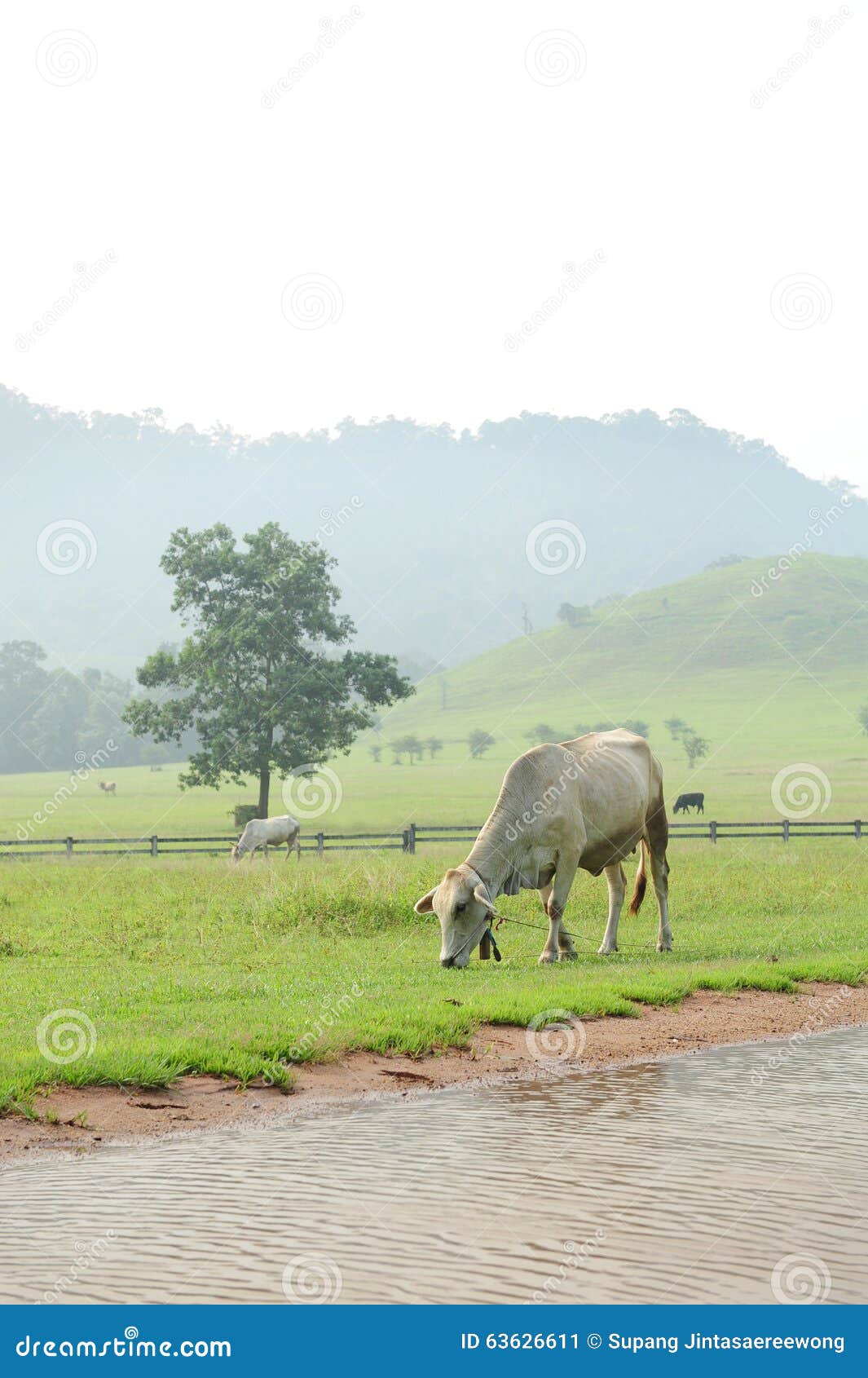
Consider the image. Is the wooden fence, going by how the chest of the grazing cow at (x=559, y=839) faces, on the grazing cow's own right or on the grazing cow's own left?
on the grazing cow's own right

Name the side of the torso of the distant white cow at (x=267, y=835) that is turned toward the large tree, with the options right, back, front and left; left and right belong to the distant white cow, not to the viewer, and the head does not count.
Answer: right

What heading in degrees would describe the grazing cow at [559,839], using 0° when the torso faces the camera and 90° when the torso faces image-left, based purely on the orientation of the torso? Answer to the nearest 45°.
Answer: approximately 45°

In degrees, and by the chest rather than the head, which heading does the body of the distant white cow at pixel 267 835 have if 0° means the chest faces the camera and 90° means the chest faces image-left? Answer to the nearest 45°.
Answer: approximately 90°

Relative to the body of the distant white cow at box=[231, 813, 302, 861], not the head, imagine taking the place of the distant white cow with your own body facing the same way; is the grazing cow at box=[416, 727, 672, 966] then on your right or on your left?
on your left
